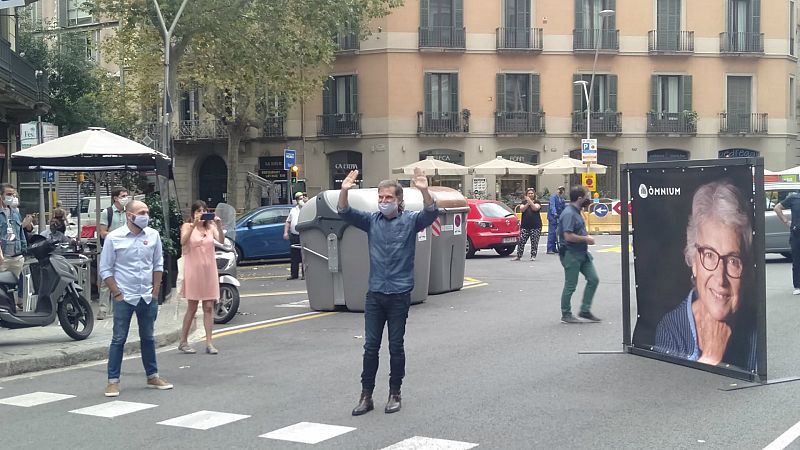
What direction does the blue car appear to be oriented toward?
to the viewer's left

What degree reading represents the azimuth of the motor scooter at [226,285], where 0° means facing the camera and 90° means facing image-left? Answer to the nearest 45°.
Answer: approximately 315°

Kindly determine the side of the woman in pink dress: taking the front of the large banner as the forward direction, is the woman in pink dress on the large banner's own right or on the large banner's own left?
on the large banner's own right

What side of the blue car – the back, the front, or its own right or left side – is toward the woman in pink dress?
left

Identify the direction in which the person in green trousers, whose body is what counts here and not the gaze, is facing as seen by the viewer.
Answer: to the viewer's right

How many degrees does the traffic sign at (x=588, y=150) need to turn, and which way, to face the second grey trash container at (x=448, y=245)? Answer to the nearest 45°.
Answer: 0° — it already faces it

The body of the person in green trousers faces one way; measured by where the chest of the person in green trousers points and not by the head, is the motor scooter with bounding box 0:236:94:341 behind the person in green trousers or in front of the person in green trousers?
behind

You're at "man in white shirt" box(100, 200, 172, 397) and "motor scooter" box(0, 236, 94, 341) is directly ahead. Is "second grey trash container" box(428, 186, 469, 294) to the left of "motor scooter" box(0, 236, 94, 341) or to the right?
right

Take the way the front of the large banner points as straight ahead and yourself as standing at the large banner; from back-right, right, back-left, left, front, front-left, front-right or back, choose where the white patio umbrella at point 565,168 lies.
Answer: back-right
